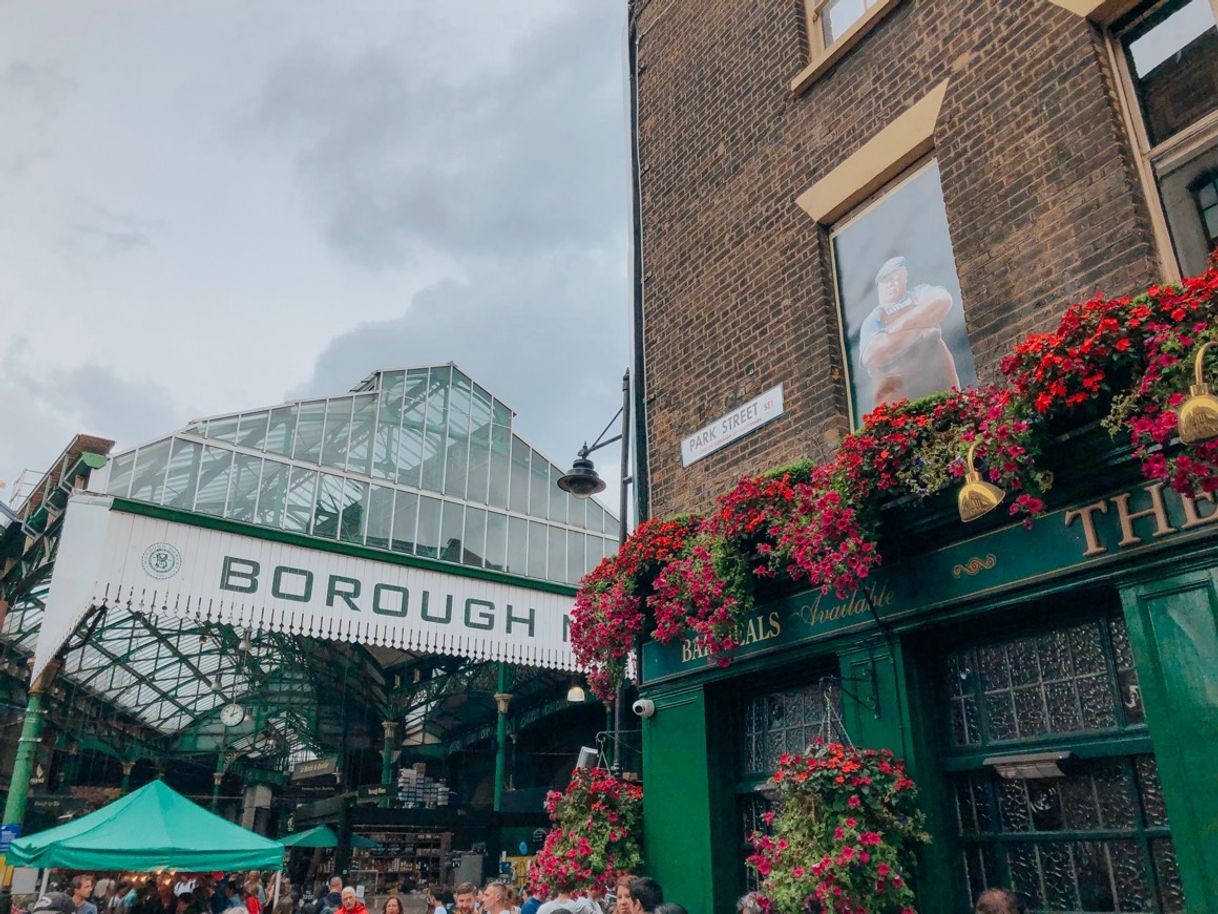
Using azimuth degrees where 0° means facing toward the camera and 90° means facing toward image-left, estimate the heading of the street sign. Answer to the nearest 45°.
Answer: approximately 45°

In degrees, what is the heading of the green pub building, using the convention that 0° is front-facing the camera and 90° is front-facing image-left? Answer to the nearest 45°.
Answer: approximately 45°

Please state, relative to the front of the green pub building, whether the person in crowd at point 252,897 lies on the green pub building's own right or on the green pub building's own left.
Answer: on the green pub building's own right

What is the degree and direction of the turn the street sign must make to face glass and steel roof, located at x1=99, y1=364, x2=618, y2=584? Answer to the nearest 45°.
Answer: approximately 90° to its right

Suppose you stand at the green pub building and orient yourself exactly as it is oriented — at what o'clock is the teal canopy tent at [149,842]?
The teal canopy tent is roughly at 2 o'clock from the green pub building.
